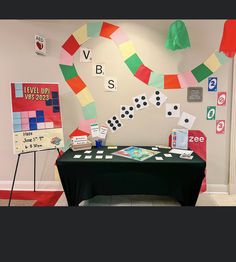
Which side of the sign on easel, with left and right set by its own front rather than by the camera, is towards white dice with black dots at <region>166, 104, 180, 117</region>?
left

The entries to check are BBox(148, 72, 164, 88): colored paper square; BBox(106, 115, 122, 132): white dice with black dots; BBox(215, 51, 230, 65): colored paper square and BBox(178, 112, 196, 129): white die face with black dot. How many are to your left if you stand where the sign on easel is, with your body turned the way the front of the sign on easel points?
4

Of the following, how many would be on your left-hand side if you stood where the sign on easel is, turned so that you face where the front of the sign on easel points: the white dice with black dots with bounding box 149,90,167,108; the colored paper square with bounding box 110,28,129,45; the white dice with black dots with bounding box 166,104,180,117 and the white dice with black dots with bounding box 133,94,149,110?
4

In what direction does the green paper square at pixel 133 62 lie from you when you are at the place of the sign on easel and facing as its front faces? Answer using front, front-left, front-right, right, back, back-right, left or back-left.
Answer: left

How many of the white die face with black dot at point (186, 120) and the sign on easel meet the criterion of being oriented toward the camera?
2

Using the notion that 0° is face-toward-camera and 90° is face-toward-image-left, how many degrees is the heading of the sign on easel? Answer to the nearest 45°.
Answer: approximately 0°

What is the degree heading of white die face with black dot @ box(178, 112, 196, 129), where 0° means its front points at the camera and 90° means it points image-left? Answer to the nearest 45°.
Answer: approximately 0°

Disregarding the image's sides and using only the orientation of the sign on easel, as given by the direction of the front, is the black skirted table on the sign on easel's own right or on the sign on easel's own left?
on the sign on easel's own left
